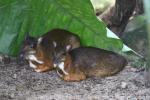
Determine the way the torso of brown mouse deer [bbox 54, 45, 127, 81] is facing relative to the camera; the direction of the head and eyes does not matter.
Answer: to the viewer's left

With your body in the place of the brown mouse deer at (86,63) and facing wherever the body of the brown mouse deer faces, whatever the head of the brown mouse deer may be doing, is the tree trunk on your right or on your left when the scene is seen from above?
on your right
